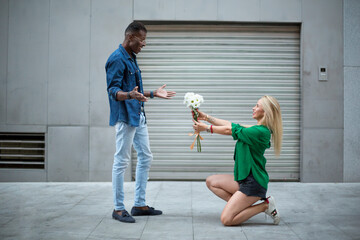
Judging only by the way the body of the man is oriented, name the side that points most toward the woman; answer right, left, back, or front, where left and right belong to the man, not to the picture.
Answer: front

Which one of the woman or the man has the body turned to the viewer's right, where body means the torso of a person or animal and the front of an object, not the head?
the man

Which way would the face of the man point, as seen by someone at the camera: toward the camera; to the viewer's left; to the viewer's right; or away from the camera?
to the viewer's right

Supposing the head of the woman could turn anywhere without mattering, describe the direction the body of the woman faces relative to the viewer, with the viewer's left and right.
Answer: facing to the left of the viewer

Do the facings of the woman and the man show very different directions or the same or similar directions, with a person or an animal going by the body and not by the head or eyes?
very different directions

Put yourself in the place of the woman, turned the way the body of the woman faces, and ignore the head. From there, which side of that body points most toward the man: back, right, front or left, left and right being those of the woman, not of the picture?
front

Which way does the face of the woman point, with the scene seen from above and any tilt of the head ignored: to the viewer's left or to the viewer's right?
to the viewer's left

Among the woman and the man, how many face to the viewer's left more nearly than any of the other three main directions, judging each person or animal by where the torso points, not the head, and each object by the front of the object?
1

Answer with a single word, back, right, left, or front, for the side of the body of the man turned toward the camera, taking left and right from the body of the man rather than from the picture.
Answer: right
